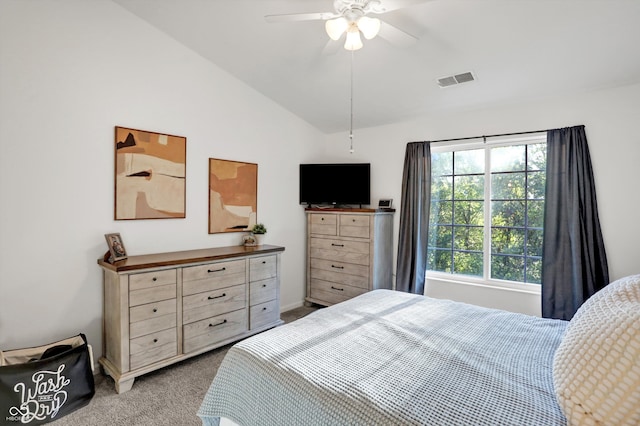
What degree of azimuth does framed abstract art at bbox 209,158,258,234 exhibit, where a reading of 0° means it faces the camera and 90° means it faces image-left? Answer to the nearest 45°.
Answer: approximately 315°

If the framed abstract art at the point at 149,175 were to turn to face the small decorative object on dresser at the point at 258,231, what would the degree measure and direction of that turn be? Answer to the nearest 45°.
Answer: approximately 45° to its left

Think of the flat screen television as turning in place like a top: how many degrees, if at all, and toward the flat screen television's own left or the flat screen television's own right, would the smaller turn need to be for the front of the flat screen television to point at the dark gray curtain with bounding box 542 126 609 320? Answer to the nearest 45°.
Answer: approximately 45° to the flat screen television's own left

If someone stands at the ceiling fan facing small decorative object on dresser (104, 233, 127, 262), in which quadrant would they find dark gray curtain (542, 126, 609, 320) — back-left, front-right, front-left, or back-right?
back-right
